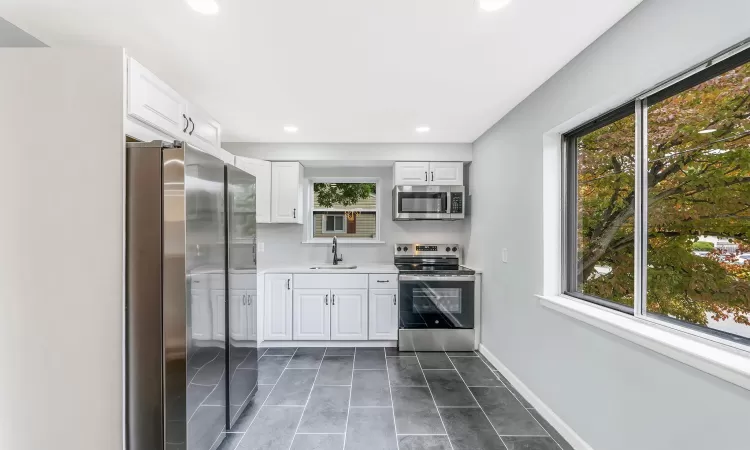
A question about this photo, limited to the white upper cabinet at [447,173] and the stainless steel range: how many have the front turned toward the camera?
2

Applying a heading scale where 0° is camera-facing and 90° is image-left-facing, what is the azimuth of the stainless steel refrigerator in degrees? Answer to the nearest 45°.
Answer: approximately 315°

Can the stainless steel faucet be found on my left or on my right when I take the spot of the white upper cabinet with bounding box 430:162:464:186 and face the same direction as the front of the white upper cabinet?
on my right

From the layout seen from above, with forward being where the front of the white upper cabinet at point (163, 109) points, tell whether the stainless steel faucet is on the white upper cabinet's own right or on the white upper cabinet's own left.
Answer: on the white upper cabinet's own left

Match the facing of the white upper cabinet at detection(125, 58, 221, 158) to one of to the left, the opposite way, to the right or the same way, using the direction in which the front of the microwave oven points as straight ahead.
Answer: to the left

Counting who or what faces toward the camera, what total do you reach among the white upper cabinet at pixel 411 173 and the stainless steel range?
2

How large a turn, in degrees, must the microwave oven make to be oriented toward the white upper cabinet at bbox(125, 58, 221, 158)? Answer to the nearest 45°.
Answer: approximately 45° to its right

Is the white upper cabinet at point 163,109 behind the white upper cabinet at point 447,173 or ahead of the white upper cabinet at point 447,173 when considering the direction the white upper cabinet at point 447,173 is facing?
ahead

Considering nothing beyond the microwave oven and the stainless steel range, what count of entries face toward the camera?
2

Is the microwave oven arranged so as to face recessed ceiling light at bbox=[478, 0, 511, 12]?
yes

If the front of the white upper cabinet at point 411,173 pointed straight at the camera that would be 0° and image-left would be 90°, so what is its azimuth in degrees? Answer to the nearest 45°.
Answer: approximately 0°
